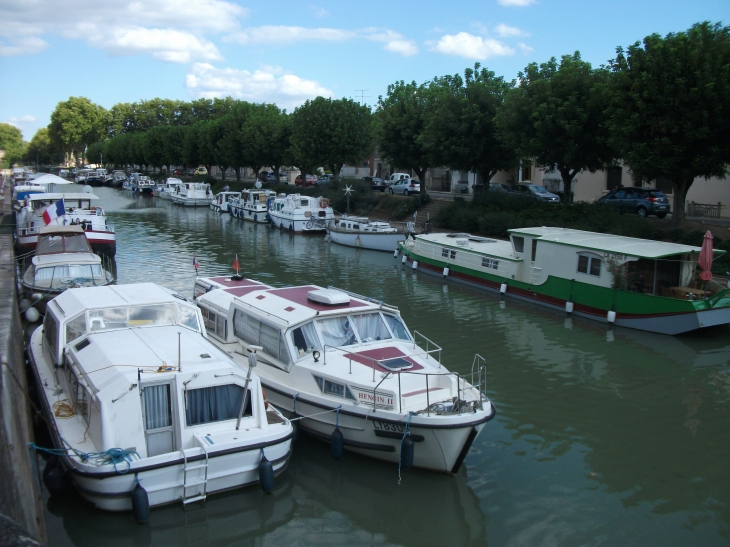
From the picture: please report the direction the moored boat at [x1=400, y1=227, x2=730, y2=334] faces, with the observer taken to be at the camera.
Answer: facing away from the viewer and to the left of the viewer
